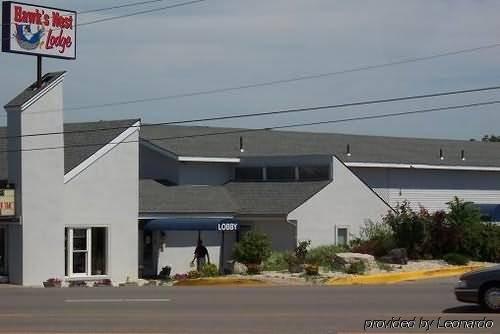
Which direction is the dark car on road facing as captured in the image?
to the viewer's left

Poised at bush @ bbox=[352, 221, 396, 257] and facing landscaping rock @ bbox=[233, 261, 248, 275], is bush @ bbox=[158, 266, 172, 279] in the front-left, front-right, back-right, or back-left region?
front-right

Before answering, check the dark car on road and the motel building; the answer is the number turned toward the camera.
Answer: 1

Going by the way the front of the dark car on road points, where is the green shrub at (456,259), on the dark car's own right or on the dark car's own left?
on the dark car's own right

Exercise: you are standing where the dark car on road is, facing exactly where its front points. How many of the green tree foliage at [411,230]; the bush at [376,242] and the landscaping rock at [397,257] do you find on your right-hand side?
3

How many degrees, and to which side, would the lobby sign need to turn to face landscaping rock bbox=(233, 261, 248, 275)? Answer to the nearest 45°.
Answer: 0° — it already faces it

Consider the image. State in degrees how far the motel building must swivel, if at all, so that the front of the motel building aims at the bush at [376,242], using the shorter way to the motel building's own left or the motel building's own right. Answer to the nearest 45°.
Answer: approximately 90° to the motel building's own left

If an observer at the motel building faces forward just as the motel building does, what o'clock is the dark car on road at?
The dark car on road is roughly at 11 o'clock from the motel building.

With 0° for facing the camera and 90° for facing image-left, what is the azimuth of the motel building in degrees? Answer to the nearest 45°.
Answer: approximately 0°

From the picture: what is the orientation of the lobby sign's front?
toward the camera

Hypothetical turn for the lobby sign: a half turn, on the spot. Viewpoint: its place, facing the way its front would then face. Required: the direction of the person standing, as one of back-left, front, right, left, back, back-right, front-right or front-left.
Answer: front-left
